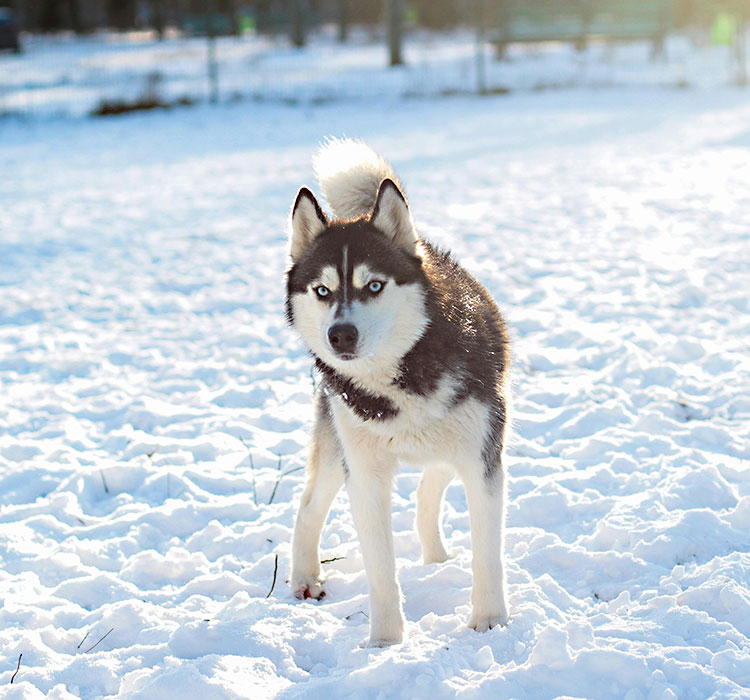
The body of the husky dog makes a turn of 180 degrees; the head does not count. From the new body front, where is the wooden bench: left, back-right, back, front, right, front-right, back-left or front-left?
front

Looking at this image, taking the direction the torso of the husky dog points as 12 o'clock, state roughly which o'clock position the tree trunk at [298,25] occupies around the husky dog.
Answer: The tree trunk is roughly at 6 o'clock from the husky dog.

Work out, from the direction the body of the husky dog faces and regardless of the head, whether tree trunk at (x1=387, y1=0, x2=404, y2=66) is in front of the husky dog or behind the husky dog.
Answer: behind

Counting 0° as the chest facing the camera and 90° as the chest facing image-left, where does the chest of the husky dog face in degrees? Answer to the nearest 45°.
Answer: approximately 0°

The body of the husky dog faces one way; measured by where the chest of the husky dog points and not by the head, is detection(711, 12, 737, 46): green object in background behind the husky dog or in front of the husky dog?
behind

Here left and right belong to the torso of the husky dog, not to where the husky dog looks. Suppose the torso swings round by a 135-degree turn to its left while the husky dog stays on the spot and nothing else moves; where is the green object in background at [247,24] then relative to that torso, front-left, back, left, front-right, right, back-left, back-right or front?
front-left
